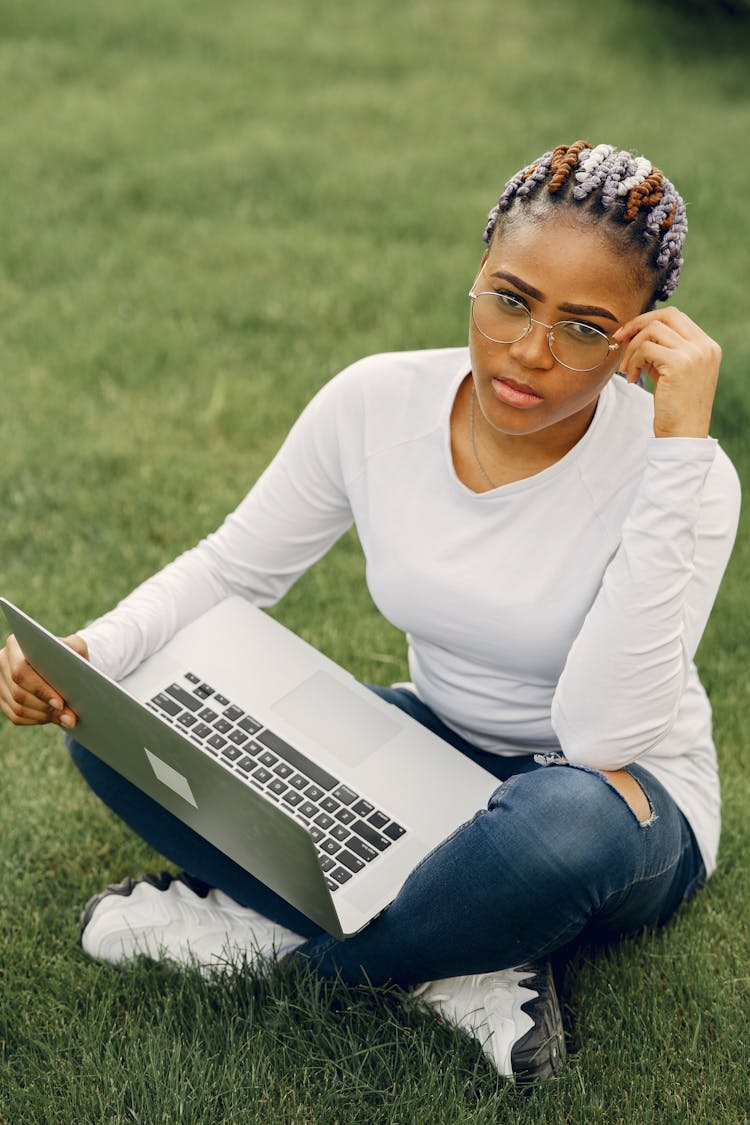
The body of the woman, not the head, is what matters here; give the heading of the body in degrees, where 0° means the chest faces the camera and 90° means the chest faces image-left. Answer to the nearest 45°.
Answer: approximately 45°
